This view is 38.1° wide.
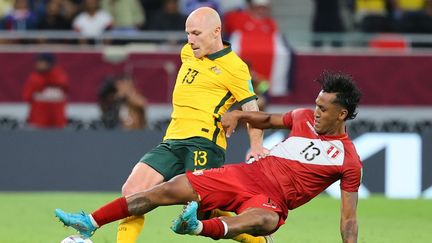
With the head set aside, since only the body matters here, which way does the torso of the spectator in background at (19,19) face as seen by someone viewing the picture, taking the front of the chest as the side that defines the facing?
toward the camera

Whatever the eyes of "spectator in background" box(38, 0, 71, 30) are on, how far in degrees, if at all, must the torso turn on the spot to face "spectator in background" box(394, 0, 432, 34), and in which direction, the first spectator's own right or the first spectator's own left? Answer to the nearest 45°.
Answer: approximately 90° to the first spectator's own left

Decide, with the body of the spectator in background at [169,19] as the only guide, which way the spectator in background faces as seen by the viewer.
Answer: toward the camera

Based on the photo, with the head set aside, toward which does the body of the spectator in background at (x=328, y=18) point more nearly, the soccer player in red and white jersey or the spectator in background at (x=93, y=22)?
the soccer player in red and white jersey

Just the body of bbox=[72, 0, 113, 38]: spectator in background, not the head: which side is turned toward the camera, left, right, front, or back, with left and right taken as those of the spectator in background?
front
